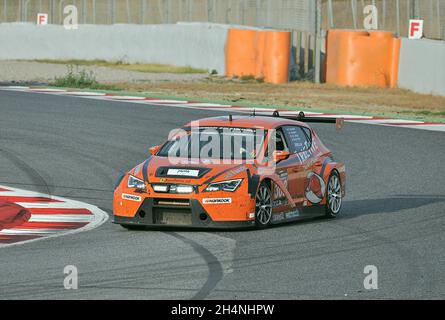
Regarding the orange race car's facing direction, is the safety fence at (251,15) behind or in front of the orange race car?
behind

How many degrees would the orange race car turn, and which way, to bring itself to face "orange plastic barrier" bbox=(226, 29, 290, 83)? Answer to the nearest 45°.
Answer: approximately 135° to its right

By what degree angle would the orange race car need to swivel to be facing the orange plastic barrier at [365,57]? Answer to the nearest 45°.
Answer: approximately 135° to its right

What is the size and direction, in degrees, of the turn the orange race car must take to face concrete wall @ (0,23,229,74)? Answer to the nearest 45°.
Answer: approximately 135° to its right

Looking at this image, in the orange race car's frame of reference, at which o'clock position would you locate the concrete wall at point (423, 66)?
The concrete wall is roughly at 5 o'clock from the orange race car.

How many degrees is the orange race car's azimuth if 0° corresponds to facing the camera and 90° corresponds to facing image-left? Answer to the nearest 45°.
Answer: approximately 45°
